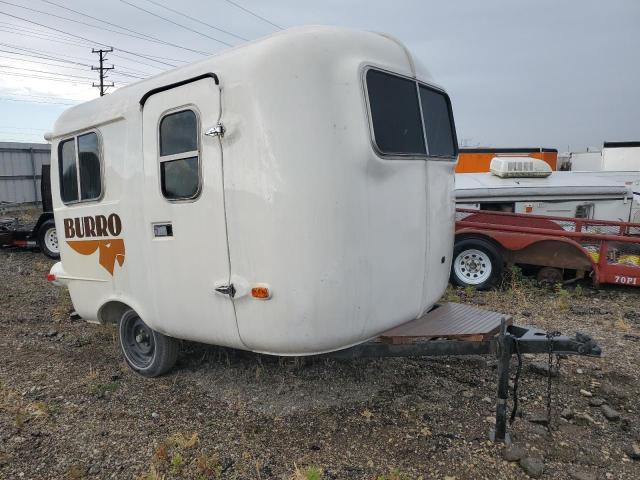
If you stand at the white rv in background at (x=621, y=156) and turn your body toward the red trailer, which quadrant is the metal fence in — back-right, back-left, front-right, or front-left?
front-right

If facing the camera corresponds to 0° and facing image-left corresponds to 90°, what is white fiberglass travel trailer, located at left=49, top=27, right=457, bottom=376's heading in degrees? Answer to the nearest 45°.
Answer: approximately 315°

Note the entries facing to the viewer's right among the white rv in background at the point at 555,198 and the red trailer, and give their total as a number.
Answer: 2

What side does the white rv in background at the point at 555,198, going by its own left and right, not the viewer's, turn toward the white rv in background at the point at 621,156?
left

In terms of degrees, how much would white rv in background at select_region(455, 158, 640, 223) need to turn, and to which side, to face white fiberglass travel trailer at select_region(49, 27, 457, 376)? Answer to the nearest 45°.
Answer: approximately 90° to its right

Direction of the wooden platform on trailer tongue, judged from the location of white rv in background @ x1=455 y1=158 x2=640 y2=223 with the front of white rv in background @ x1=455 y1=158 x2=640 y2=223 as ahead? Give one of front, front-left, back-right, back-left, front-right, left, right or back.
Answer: right

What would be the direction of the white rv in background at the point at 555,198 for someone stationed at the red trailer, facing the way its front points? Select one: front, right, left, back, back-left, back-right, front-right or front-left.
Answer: left

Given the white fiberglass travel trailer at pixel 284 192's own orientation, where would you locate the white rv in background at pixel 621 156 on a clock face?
The white rv in background is roughly at 9 o'clock from the white fiberglass travel trailer.

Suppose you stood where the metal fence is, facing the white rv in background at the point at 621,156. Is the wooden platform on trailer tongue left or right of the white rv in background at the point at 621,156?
right

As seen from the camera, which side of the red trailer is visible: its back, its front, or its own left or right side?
right

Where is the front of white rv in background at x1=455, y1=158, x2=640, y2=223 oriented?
to the viewer's right
